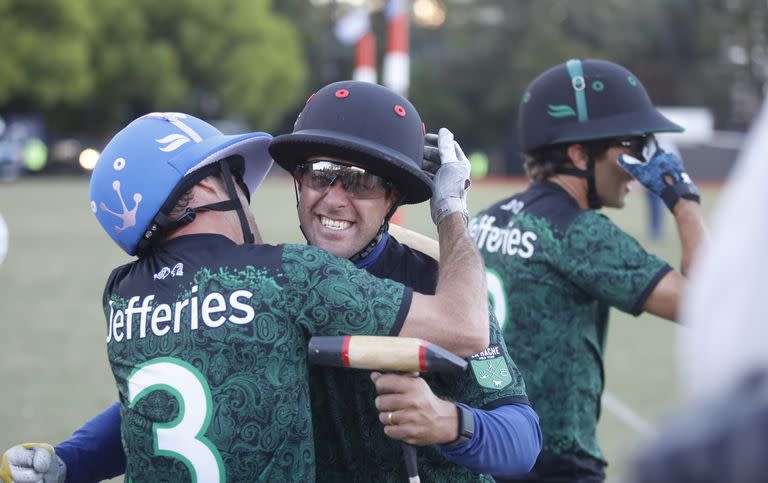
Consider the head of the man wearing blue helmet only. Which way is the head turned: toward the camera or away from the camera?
away from the camera

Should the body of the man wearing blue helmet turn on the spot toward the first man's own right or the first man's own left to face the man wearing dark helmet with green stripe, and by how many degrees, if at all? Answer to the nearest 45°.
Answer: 0° — they already face them

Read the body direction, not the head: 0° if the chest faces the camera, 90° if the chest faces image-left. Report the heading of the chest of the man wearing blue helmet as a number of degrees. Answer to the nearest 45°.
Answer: approximately 225°
